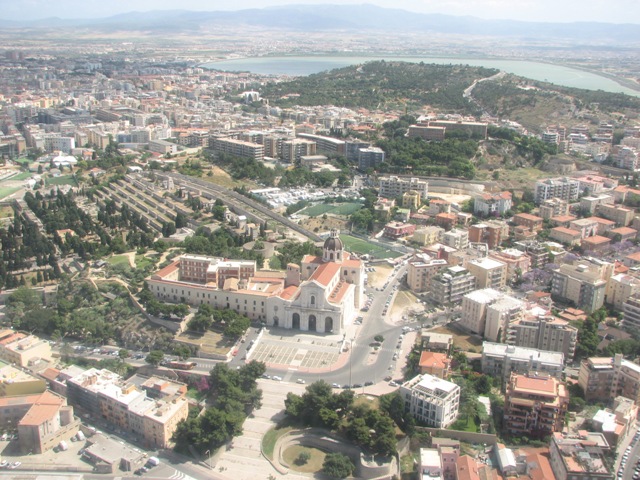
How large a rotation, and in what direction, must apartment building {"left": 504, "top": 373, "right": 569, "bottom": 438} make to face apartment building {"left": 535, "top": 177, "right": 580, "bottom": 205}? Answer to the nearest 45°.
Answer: approximately 180°

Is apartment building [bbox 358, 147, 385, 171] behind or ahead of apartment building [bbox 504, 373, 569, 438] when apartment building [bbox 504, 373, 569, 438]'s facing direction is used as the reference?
behind

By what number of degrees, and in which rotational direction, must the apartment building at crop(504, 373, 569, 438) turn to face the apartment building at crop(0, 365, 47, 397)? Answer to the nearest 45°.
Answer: approximately 90° to its right

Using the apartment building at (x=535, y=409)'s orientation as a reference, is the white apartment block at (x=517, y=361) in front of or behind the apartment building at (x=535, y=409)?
behind

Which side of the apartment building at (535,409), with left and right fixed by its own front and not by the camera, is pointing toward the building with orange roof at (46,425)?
right

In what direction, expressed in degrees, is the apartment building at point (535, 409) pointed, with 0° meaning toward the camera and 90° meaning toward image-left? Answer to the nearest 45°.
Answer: approximately 0°

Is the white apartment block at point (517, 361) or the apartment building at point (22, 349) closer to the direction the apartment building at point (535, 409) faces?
the apartment building

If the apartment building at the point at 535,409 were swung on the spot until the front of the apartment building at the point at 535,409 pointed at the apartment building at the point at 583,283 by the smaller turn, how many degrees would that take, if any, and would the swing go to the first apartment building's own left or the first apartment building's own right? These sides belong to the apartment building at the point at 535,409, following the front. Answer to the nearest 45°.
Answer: approximately 180°

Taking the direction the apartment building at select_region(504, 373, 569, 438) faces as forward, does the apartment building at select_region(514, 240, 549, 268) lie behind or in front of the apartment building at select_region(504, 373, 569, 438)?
behind

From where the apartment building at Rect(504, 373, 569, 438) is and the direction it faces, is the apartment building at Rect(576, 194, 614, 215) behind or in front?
behind

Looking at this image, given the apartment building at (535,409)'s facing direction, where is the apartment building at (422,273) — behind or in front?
behind

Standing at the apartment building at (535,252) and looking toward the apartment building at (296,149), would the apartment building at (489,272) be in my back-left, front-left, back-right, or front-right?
back-left
